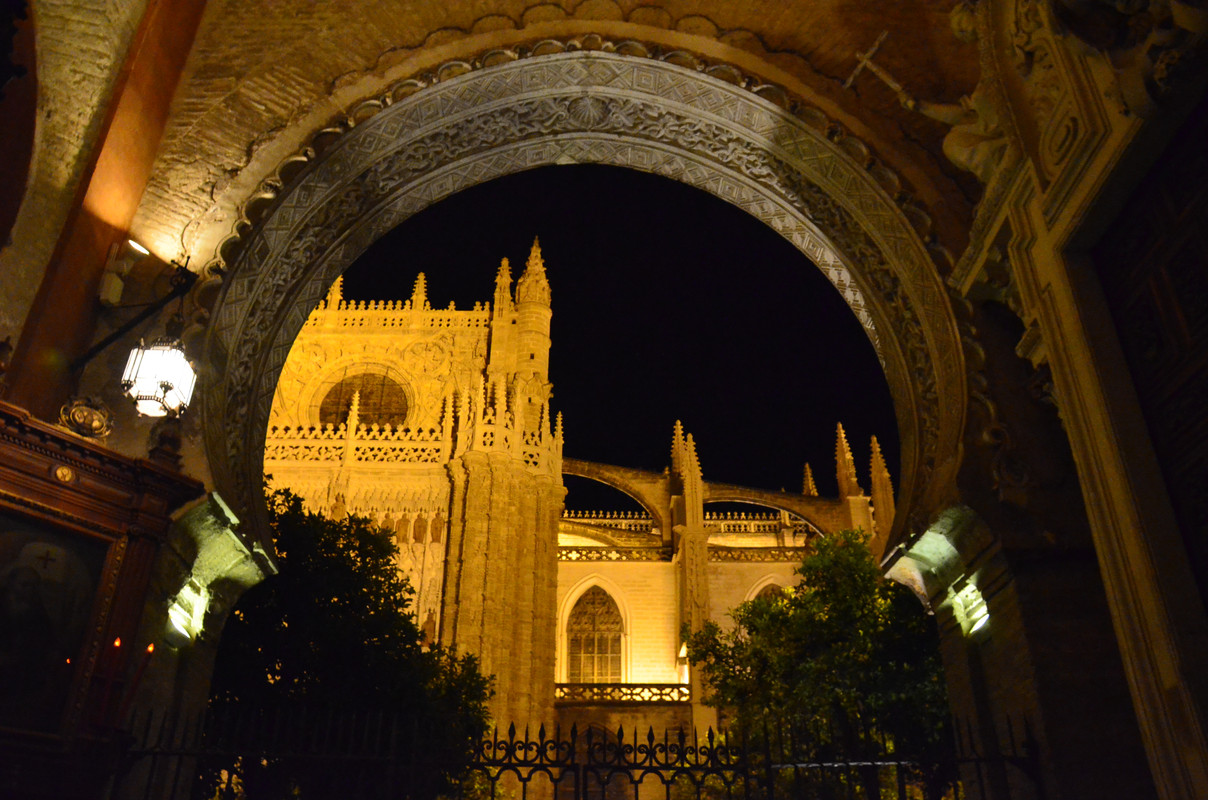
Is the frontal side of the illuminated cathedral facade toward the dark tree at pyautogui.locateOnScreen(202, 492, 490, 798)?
yes

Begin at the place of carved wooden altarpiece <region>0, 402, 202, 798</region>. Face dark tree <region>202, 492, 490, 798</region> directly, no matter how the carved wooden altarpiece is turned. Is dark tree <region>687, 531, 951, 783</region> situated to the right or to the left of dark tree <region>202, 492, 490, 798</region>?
right

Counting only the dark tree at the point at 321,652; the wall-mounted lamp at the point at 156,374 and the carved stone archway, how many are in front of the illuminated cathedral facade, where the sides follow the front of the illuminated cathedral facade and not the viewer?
3

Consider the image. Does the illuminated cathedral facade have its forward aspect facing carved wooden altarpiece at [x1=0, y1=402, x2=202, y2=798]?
yes

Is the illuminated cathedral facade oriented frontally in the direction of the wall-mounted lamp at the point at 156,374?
yes

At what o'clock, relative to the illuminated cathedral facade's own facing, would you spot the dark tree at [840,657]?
The dark tree is roughly at 11 o'clock from the illuminated cathedral facade.

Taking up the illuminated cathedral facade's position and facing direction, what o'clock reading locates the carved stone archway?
The carved stone archway is roughly at 12 o'clock from the illuminated cathedral facade.

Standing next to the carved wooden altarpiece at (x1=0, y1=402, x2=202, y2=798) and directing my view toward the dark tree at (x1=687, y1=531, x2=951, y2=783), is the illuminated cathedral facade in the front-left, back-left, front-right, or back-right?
front-left

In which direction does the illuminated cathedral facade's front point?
toward the camera

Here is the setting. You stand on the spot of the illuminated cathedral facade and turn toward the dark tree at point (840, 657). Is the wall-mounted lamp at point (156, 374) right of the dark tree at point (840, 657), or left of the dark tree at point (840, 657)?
right

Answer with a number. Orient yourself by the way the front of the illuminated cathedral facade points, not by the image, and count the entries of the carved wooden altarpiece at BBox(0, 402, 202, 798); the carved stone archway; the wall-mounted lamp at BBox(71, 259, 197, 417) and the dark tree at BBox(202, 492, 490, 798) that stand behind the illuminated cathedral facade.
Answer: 0
